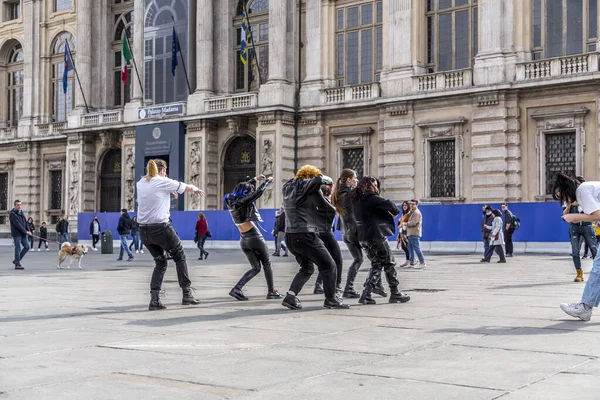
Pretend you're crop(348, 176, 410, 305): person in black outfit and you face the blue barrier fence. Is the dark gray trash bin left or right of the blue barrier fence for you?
left

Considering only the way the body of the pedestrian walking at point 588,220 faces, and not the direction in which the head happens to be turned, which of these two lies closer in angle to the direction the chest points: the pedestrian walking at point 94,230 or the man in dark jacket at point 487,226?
the pedestrian walking

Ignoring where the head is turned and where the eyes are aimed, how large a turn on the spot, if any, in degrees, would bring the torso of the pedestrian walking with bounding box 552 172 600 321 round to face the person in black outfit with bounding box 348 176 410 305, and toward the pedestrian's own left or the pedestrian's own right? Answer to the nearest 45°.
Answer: approximately 45° to the pedestrian's own right

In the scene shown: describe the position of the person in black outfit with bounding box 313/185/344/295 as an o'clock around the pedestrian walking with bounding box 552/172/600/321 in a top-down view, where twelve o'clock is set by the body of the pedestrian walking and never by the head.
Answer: The person in black outfit is roughly at 1 o'clock from the pedestrian walking.
